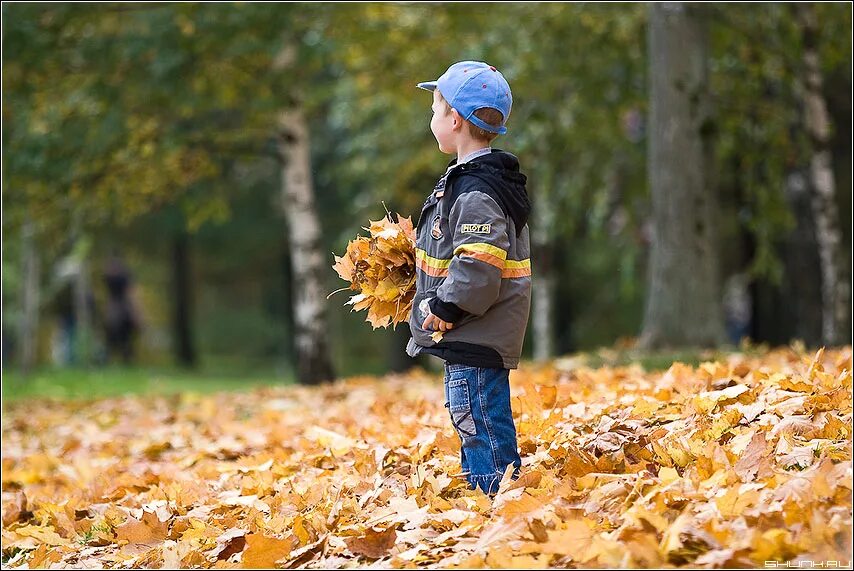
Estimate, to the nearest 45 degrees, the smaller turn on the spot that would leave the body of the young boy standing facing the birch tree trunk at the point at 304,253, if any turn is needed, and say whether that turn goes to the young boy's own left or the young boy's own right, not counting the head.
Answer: approximately 90° to the young boy's own right

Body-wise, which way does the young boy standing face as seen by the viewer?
to the viewer's left

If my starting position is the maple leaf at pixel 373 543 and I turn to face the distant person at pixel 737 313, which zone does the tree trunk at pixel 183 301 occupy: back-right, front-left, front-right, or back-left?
front-left

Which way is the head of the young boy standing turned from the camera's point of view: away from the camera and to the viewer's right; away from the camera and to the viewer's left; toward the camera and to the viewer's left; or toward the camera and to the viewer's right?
away from the camera and to the viewer's left

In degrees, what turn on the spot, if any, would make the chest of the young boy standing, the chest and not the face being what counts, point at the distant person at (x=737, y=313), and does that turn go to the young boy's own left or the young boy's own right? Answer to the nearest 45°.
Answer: approximately 90° to the young boy's own right

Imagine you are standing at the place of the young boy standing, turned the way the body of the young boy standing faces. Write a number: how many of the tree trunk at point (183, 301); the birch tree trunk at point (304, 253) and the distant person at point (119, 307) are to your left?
0

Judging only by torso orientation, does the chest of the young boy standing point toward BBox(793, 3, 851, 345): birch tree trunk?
no
